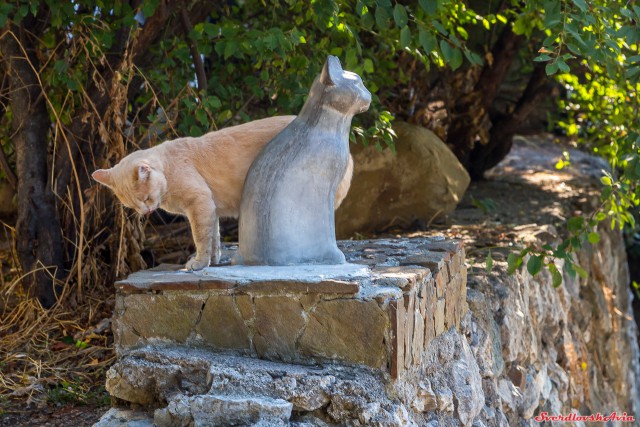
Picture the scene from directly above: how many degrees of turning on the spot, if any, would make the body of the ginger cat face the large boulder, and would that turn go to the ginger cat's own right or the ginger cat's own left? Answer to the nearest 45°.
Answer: approximately 135° to the ginger cat's own right

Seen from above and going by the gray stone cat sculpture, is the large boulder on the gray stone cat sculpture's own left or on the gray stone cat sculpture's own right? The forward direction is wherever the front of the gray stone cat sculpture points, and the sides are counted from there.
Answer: on the gray stone cat sculpture's own left

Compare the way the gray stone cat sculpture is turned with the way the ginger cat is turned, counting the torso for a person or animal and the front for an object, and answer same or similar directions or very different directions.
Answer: very different directions

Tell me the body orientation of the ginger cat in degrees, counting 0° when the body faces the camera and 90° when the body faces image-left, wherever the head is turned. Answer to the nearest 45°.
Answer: approximately 90°

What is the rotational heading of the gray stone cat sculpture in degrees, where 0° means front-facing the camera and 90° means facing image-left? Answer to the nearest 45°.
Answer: approximately 270°

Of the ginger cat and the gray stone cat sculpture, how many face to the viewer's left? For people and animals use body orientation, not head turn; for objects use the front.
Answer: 1

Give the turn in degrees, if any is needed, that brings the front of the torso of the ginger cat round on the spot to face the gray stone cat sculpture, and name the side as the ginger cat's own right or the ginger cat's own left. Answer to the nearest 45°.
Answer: approximately 180°

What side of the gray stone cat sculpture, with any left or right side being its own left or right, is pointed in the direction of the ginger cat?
back

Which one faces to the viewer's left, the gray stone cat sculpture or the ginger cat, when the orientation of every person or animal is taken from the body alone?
the ginger cat
